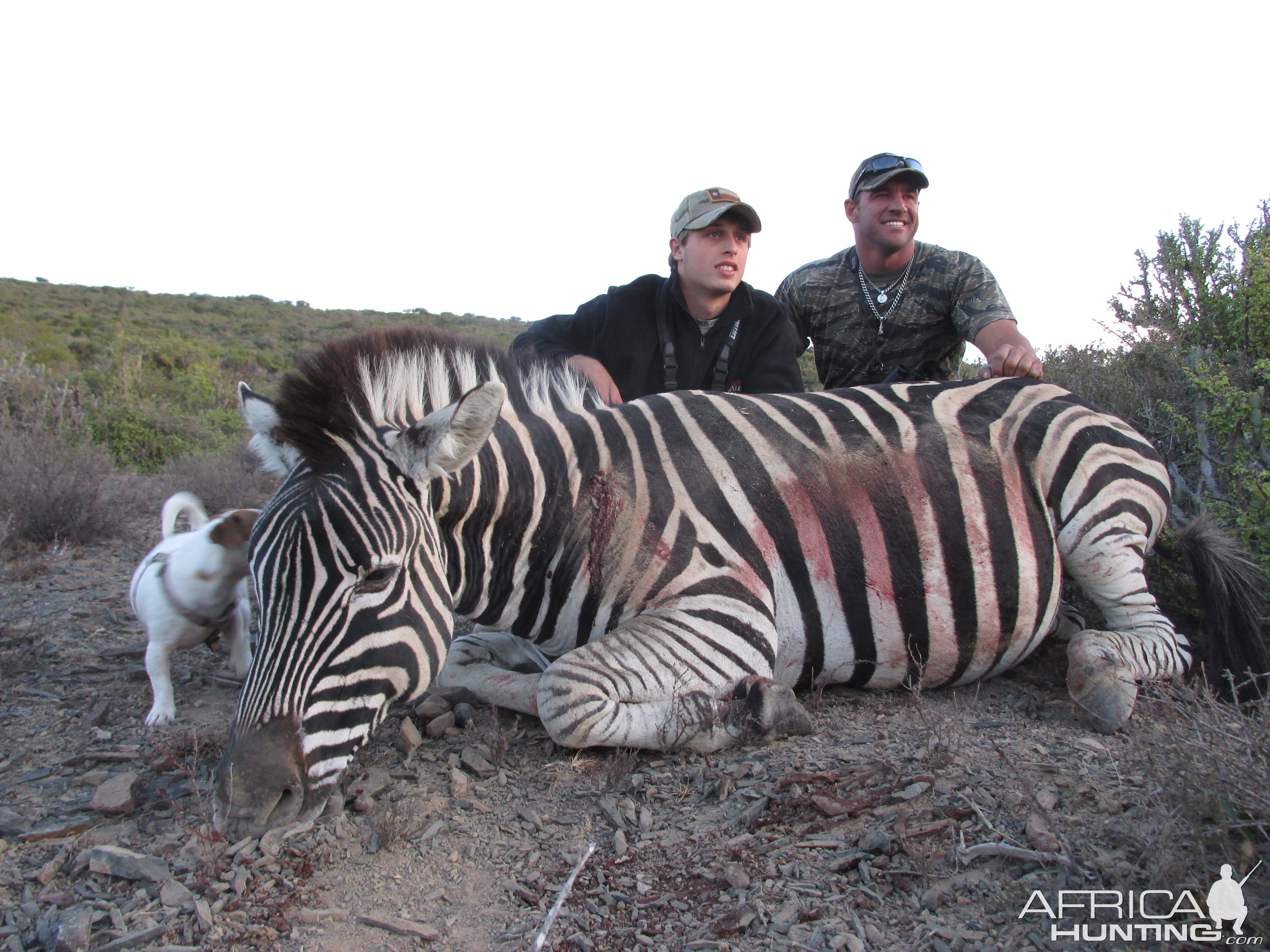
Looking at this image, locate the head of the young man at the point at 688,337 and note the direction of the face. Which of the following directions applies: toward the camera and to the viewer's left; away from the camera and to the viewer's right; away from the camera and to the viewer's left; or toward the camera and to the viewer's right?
toward the camera and to the viewer's right

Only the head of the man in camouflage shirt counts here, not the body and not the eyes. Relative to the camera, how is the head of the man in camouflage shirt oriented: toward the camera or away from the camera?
toward the camera

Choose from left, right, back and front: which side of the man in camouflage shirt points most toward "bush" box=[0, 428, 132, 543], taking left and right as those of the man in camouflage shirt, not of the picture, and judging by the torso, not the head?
right

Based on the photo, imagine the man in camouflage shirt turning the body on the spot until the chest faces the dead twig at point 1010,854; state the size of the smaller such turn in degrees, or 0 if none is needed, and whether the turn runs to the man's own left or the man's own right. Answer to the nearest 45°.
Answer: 0° — they already face it

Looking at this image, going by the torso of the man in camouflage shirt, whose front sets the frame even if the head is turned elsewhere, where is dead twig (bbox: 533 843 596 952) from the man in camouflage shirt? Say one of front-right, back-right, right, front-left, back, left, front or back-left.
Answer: front

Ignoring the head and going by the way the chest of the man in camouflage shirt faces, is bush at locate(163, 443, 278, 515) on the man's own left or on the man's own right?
on the man's own right

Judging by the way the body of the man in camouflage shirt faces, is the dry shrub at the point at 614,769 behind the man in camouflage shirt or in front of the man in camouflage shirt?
in front

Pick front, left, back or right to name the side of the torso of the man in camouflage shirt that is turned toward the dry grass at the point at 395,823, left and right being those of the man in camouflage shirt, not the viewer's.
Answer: front

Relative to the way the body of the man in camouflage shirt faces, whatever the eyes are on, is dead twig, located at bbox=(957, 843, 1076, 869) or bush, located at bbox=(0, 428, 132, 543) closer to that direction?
the dead twig

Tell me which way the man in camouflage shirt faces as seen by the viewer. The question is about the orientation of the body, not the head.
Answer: toward the camera
